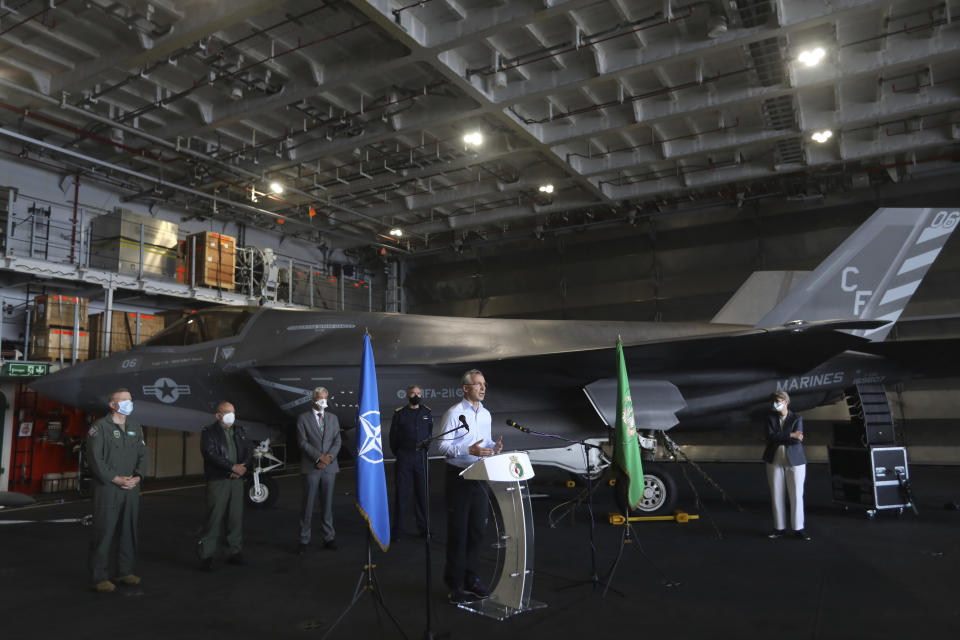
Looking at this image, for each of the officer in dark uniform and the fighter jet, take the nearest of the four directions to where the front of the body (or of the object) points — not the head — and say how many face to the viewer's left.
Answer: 1

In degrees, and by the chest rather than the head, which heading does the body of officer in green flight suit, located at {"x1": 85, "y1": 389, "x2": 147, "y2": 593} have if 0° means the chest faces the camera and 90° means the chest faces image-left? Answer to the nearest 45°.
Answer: approximately 315°

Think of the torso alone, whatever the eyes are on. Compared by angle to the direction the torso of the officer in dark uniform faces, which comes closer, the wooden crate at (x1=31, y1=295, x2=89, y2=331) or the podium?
the podium

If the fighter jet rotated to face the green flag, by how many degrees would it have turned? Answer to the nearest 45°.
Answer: approximately 90° to its left

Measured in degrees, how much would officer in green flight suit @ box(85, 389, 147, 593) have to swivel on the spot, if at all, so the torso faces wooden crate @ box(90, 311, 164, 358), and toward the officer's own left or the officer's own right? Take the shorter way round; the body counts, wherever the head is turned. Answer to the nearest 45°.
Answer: approximately 135° to the officer's own left

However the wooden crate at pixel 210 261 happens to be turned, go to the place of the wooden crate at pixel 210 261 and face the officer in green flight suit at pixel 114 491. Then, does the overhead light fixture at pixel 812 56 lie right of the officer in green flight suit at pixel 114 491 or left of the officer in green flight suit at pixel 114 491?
left

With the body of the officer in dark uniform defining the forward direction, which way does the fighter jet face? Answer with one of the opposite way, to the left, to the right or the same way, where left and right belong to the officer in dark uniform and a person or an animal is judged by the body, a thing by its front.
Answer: to the right

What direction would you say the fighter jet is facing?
to the viewer's left

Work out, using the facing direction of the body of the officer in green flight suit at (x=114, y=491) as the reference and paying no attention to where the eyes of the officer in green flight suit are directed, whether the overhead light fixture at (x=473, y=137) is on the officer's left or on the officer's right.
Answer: on the officer's left
